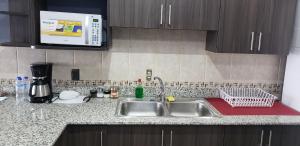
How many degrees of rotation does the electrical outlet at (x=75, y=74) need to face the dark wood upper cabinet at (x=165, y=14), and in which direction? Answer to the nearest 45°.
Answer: approximately 45° to its left

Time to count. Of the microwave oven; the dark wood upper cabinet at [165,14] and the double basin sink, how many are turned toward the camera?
3

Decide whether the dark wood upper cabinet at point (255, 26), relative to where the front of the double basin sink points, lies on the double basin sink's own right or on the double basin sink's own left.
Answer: on the double basin sink's own left

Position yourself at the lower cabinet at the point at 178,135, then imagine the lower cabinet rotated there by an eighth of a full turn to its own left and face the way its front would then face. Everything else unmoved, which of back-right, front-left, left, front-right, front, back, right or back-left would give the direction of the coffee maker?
back-right

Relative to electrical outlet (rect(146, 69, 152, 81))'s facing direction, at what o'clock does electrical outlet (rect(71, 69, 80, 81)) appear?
electrical outlet (rect(71, 69, 80, 81)) is roughly at 3 o'clock from electrical outlet (rect(146, 69, 152, 81)).

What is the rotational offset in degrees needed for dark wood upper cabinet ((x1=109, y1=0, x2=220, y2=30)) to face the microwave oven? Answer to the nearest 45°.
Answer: approximately 90° to its right

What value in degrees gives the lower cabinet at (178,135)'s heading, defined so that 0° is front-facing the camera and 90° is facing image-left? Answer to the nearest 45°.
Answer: approximately 0°

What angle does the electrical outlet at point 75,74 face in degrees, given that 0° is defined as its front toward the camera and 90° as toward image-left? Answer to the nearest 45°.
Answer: approximately 0°
